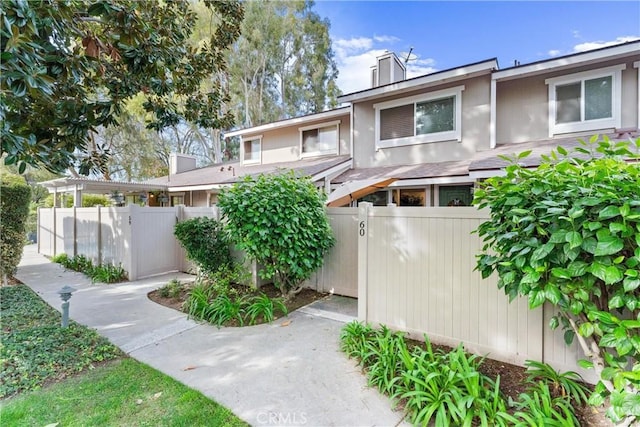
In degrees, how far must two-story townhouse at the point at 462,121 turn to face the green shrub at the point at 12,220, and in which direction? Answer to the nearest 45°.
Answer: approximately 45° to its right

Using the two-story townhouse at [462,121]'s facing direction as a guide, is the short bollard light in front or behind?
in front

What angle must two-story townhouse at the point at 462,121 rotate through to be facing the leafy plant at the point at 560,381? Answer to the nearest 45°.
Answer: approximately 45° to its left

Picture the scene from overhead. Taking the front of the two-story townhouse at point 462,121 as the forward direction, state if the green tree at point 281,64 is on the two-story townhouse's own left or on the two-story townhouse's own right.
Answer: on the two-story townhouse's own right

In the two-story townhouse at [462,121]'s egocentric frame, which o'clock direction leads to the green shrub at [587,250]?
The green shrub is roughly at 11 o'clock from the two-story townhouse.

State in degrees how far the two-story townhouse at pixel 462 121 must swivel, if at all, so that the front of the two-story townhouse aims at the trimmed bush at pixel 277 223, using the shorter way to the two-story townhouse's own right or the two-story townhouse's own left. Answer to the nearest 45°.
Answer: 0° — it already faces it

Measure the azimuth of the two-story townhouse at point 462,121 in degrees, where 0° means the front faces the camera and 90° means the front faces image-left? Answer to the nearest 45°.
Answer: approximately 45°

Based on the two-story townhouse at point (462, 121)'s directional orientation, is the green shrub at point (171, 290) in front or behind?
in front

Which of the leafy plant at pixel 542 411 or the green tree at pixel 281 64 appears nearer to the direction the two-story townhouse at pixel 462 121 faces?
the leafy plant

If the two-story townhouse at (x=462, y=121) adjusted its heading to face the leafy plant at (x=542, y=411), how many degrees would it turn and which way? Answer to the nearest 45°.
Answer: approximately 45° to its left
